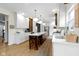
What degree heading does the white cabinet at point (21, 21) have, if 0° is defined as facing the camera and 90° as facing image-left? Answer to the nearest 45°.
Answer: approximately 315°
